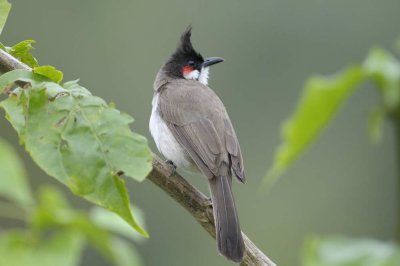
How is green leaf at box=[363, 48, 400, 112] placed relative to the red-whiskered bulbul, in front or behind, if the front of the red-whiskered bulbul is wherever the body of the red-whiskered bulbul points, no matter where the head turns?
behind

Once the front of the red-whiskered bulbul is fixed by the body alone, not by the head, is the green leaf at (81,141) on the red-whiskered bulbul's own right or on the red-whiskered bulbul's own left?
on the red-whiskered bulbul's own left

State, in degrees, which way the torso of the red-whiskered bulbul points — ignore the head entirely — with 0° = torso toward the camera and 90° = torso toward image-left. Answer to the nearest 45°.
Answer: approximately 135°

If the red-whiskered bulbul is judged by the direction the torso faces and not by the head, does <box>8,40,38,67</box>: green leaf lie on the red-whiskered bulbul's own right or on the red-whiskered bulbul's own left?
on the red-whiskered bulbul's own left

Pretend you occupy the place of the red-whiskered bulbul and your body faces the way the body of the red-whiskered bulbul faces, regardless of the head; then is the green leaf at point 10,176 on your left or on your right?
on your left
